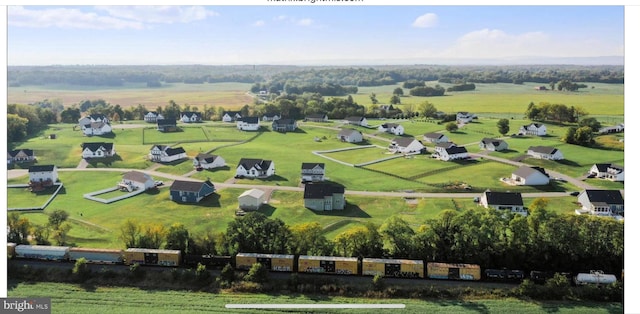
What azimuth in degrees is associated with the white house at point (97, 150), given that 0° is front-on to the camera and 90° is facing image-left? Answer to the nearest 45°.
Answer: approximately 0°

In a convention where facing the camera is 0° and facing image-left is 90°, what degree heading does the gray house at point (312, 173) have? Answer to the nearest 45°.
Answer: approximately 0°

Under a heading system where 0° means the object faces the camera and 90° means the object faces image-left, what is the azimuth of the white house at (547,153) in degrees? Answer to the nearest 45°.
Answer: approximately 45°

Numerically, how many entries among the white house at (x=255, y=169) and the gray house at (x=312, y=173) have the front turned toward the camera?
2
